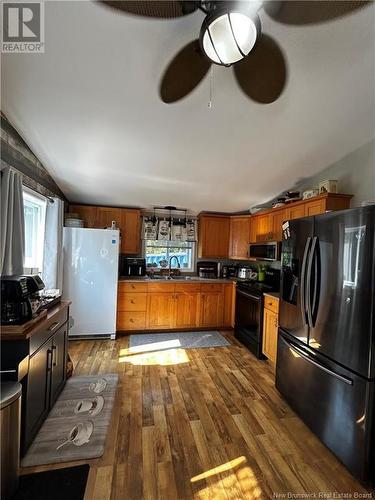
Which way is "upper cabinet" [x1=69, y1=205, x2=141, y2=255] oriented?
toward the camera

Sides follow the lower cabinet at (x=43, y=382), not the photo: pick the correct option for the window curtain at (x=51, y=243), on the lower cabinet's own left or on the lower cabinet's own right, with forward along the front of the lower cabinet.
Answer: on the lower cabinet's own left

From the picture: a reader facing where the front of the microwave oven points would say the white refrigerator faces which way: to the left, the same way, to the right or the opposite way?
to the left

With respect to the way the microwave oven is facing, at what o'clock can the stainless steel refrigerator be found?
The stainless steel refrigerator is roughly at 10 o'clock from the microwave oven.

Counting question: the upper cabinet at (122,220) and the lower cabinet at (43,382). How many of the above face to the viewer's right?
1

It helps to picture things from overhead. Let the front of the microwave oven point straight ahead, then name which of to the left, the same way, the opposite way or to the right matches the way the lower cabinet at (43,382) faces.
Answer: the opposite way

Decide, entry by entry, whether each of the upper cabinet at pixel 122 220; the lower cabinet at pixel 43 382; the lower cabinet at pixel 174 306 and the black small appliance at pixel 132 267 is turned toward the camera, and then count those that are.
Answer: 3

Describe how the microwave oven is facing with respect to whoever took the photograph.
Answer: facing the viewer and to the left of the viewer

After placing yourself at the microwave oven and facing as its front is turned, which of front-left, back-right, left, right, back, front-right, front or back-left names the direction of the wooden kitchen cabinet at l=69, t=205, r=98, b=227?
front-right

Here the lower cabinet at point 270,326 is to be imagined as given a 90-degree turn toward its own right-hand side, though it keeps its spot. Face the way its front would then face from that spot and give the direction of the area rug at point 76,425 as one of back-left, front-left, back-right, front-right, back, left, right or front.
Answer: back-left

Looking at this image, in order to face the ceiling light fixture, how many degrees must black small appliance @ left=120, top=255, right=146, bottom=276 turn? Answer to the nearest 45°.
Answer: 0° — it already faces it

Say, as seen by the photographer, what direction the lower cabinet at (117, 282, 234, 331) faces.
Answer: facing the viewer

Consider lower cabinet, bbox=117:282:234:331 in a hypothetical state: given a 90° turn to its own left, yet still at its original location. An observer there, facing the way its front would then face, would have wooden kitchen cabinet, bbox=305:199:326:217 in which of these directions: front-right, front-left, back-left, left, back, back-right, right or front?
front-right

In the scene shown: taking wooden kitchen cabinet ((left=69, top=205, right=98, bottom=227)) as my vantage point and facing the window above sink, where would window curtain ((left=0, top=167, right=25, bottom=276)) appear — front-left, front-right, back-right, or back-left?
back-right

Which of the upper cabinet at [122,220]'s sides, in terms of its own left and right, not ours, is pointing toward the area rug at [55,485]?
front

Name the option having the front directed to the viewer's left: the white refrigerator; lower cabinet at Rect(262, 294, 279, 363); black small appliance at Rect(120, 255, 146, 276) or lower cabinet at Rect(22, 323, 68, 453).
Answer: lower cabinet at Rect(262, 294, 279, 363)

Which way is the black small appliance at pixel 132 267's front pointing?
toward the camera

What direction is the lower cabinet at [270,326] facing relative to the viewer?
to the viewer's left

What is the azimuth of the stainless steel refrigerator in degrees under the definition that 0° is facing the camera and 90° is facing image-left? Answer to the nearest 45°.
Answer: approximately 45°

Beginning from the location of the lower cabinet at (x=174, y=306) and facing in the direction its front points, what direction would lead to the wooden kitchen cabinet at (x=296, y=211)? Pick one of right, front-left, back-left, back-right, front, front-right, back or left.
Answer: front-left

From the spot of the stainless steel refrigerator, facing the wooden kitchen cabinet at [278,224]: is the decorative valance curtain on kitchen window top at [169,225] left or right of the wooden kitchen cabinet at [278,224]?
left
